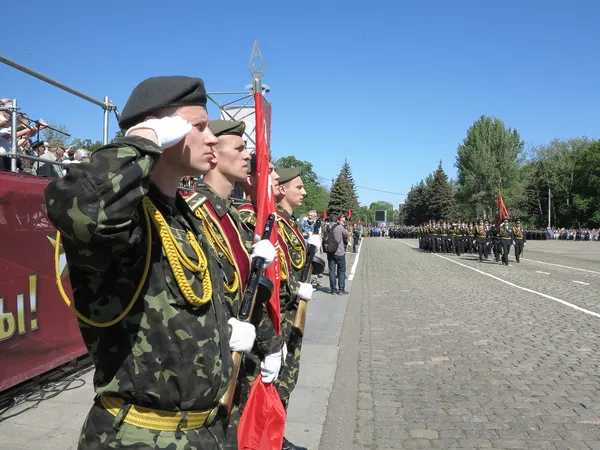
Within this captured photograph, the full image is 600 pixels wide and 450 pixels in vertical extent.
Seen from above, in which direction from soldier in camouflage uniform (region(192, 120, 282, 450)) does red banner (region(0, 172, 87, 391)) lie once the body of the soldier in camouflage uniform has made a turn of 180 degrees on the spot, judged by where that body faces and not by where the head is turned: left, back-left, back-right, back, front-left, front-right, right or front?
front

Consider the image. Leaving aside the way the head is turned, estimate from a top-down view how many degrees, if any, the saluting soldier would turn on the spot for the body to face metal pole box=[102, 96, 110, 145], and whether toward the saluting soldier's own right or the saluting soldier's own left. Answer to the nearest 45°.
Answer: approximately 90° to the saluting soldier's own left

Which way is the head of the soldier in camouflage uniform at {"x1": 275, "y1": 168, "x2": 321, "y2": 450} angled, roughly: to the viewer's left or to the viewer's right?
to the viewer's right

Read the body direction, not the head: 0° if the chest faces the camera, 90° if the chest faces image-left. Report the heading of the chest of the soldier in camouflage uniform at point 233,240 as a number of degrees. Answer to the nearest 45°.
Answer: approximately 315°

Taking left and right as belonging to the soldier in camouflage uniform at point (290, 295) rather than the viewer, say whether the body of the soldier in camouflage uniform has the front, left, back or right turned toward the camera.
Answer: right

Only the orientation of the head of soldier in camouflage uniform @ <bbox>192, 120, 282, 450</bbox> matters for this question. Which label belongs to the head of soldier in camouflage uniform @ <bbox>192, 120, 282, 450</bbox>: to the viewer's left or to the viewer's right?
to the viewer's right

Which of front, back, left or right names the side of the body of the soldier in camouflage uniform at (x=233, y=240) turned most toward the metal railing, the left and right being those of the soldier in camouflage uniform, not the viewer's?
back

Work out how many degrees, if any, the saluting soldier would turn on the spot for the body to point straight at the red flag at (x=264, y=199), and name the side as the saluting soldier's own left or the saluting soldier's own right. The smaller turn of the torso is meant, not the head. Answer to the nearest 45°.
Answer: approximately 45° to the saluting soldier's own left

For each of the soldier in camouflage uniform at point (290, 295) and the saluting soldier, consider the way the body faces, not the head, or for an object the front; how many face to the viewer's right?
2

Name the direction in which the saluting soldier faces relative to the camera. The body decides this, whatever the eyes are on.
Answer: to the viewer's right

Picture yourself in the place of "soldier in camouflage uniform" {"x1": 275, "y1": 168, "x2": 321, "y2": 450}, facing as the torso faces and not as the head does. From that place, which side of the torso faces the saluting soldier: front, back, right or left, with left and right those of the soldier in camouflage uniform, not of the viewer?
right
